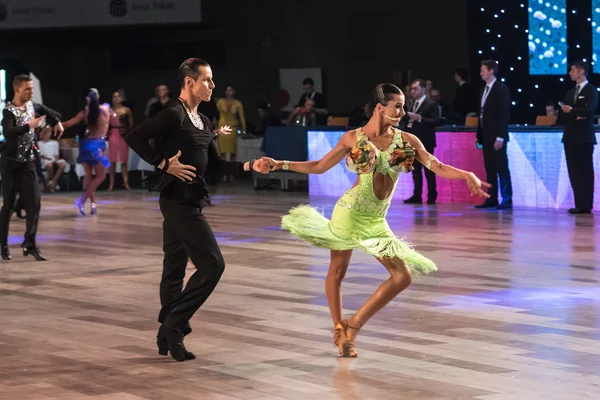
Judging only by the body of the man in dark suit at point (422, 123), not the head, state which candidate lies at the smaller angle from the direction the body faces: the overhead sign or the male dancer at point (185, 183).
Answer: the male dancer

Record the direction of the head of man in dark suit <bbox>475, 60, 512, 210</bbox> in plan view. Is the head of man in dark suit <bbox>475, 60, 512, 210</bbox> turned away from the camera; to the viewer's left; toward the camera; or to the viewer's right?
to the viewer's left

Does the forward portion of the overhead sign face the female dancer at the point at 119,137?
yes

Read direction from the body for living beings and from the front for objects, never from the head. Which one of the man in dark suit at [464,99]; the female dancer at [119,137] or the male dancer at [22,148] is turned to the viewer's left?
the man in dark suit

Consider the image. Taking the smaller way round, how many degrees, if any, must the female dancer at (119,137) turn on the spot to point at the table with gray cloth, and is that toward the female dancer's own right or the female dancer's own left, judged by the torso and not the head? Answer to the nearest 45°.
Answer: approximately 90° to the female dancer's own left

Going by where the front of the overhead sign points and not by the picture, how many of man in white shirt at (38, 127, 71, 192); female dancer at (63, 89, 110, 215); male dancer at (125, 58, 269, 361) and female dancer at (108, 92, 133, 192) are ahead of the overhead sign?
4

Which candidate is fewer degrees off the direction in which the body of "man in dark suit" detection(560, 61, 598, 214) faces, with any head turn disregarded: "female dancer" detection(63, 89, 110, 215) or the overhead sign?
the female dancer
